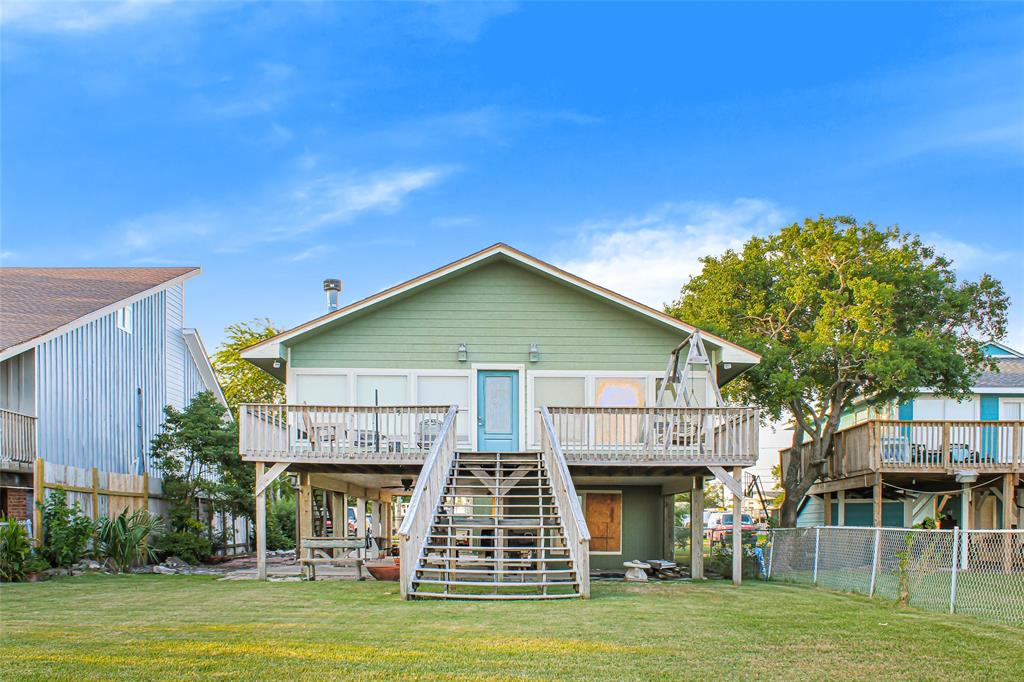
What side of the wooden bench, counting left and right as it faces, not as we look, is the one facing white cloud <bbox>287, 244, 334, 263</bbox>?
back

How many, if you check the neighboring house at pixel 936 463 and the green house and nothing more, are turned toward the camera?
2

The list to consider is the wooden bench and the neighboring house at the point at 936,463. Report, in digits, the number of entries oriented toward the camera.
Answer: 2

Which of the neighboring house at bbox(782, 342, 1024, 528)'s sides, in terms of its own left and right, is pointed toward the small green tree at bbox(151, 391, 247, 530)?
right

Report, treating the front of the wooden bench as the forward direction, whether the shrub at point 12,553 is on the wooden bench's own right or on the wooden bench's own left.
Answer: on the wooden bench's own right

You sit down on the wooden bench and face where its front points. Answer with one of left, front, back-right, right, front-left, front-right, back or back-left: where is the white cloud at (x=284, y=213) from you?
back

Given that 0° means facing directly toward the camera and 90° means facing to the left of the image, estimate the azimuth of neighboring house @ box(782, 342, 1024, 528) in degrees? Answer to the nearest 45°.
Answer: approximately 0°

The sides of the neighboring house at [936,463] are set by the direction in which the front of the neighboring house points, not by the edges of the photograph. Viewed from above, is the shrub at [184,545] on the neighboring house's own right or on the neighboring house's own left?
on the neighboring house's own right
